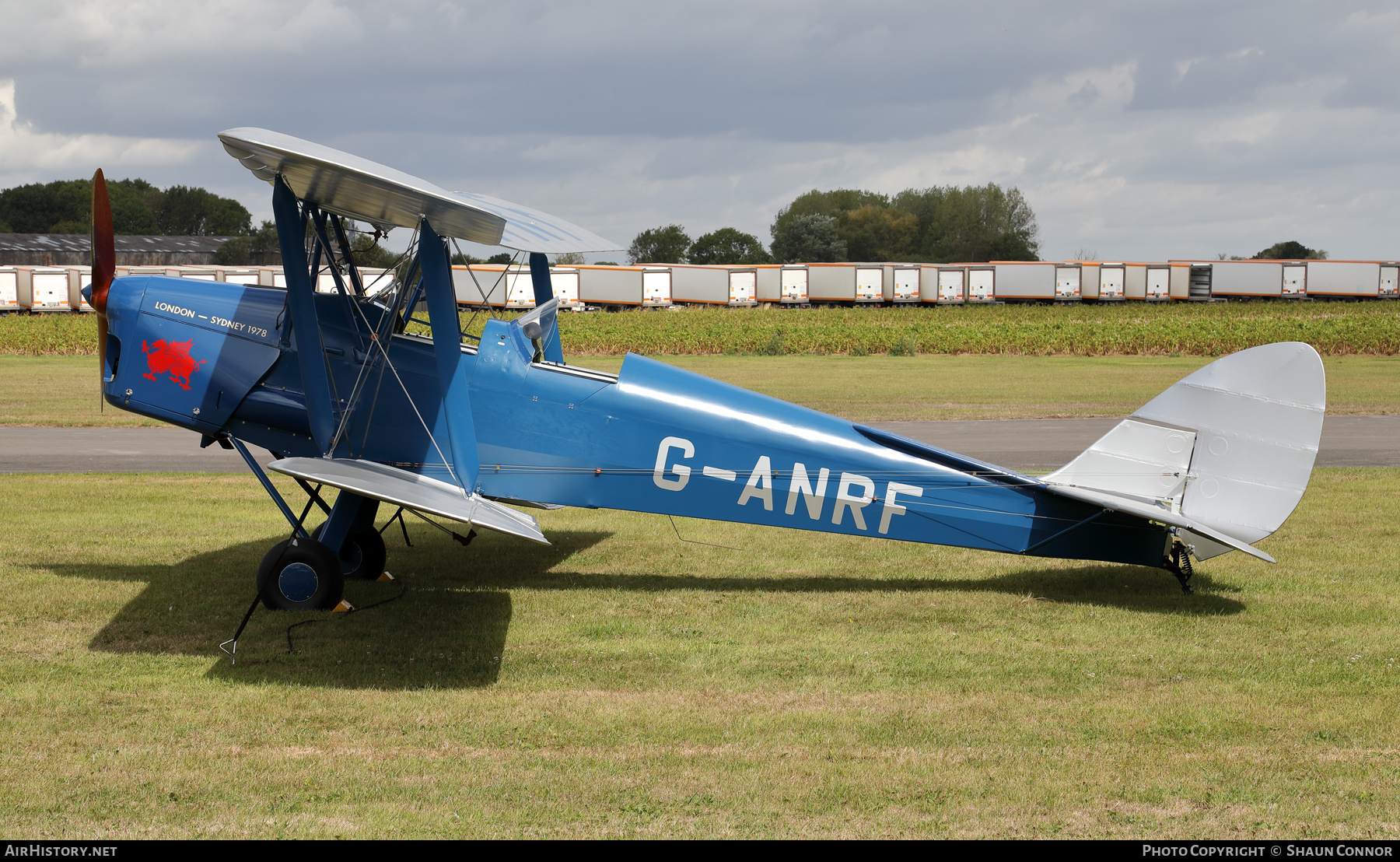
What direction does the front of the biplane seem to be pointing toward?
to the viewer's left
